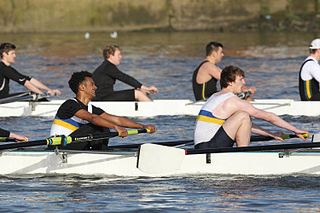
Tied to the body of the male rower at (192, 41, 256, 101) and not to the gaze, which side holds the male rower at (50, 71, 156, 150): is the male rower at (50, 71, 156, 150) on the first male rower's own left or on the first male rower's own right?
on the first male rower's own right

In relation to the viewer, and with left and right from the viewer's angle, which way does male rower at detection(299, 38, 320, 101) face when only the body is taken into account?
facing to the right of the viewer

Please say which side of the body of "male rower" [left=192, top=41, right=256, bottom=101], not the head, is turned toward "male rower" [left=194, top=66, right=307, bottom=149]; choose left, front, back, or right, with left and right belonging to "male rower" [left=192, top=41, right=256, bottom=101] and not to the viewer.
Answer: right

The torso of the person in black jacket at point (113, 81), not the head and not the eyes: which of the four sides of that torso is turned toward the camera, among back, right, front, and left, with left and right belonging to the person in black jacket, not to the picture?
right

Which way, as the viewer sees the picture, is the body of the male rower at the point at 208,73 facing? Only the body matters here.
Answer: to the viewer's right

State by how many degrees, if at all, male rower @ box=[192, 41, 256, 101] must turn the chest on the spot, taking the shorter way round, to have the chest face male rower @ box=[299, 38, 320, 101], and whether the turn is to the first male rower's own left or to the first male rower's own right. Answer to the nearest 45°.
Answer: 0° — they already face them

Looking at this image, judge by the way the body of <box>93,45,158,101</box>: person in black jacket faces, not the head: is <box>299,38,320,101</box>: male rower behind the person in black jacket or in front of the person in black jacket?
in front

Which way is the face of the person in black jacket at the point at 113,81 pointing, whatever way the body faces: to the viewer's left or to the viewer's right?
to the viewer's right
